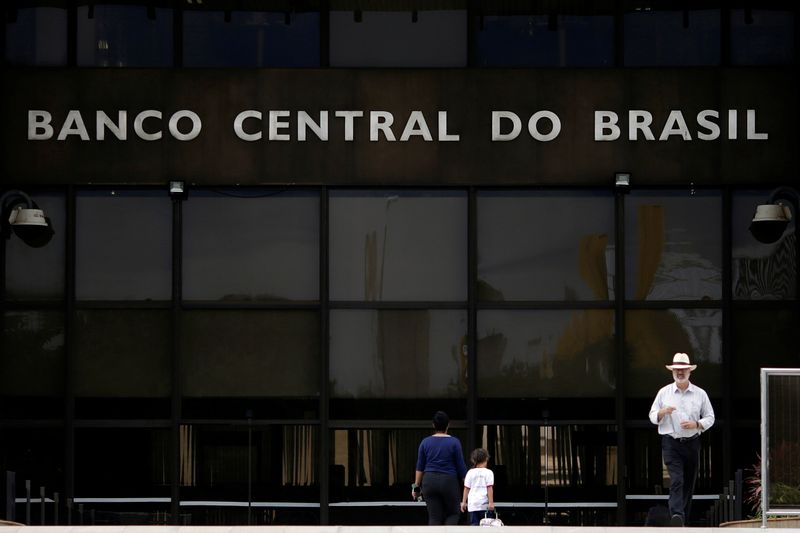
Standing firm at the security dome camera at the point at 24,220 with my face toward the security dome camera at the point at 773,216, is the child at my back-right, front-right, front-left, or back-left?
front-right

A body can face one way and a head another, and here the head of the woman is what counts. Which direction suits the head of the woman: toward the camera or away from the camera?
away from the camera

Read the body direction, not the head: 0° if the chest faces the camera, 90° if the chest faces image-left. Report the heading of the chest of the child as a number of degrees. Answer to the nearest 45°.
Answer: approximately 180°

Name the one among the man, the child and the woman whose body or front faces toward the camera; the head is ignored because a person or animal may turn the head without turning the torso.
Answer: the man

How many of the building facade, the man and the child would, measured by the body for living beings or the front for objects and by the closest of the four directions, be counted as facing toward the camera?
2

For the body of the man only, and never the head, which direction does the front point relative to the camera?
toward the camera

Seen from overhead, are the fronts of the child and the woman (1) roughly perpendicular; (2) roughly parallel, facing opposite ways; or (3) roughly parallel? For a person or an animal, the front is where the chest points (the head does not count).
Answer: roughly parallel

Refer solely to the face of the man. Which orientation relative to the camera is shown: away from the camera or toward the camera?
toward the camera

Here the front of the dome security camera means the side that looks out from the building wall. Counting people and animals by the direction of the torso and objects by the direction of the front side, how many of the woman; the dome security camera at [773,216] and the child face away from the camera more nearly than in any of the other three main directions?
2

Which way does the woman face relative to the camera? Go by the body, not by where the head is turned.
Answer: away from the camera

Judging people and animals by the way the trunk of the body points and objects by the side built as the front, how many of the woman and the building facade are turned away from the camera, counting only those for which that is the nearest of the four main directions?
1

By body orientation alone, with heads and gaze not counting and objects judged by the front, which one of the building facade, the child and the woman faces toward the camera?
the building facade

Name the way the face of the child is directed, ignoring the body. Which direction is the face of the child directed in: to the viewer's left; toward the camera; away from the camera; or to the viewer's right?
away from the camera
